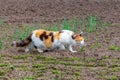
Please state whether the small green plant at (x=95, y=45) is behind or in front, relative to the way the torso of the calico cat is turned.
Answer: in front

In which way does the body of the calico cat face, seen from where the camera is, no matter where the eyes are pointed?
to the viewer's right

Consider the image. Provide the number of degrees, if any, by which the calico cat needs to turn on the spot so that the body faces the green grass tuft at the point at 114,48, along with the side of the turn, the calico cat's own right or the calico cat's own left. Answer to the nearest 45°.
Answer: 0° — it already faces it

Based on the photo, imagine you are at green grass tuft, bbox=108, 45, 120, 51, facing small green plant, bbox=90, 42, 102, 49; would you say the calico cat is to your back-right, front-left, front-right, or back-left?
front-left

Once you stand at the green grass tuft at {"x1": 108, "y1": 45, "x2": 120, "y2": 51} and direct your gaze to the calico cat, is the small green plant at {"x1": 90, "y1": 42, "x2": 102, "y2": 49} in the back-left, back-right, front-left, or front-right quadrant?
front-right
